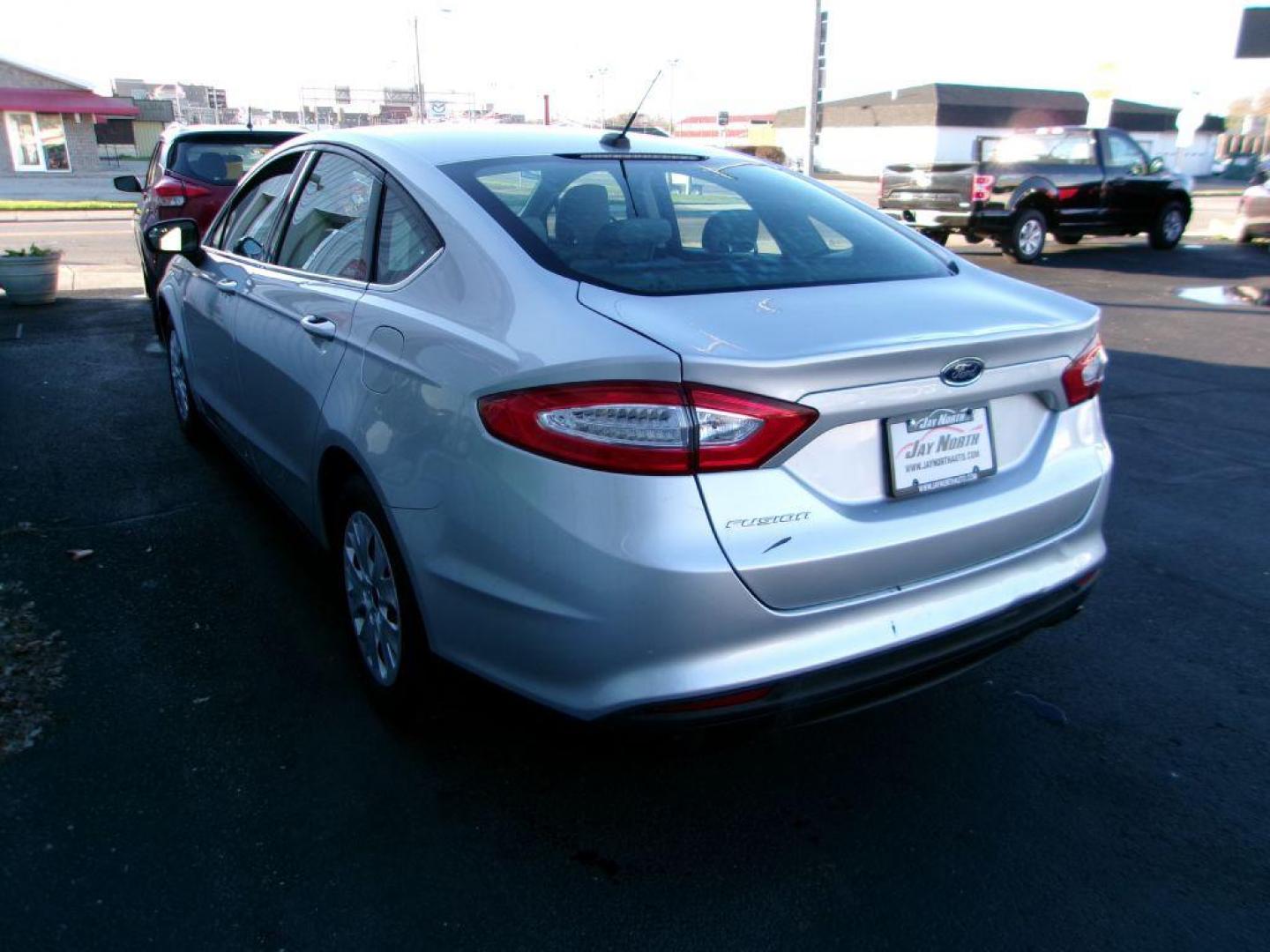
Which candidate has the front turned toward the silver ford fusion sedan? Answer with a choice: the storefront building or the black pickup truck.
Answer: the storefront building

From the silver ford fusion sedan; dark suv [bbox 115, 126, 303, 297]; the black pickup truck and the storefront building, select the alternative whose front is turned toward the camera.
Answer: the storefront building

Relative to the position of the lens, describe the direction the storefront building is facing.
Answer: facing the viewer

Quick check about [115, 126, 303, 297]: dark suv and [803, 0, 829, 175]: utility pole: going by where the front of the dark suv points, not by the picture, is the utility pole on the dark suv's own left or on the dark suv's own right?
on the dark suv's own right

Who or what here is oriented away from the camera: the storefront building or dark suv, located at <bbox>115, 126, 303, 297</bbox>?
the dark suv

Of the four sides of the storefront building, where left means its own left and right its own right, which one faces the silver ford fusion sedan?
front

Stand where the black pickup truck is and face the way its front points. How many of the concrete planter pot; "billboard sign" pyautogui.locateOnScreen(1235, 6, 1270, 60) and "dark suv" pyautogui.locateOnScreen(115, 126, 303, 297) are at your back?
2

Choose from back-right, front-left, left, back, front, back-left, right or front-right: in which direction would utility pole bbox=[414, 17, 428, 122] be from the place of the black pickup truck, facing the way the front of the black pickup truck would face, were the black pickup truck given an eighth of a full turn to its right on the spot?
back-left

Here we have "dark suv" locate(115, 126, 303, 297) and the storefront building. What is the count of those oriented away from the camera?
1

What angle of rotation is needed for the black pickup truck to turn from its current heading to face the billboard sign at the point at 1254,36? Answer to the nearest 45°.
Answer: approximately 45° to its left

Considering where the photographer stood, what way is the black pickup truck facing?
facing away from the viewer and to the right of the viewer

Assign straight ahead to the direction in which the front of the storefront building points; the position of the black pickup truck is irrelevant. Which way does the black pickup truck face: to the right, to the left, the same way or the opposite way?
to the left

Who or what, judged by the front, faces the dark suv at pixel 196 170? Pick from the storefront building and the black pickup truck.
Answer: the storefront building

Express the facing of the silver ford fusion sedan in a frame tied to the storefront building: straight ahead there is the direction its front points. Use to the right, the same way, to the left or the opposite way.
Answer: the opposite way

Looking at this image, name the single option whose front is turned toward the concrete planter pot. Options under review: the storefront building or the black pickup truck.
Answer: the storefront building

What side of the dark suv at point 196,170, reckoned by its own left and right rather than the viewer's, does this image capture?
back

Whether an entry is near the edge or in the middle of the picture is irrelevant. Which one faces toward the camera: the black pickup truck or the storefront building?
the storefront building

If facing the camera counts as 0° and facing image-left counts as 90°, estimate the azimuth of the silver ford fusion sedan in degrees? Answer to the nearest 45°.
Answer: approximately 135°

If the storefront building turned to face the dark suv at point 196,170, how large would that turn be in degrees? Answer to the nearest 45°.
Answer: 0° — it already faces it
